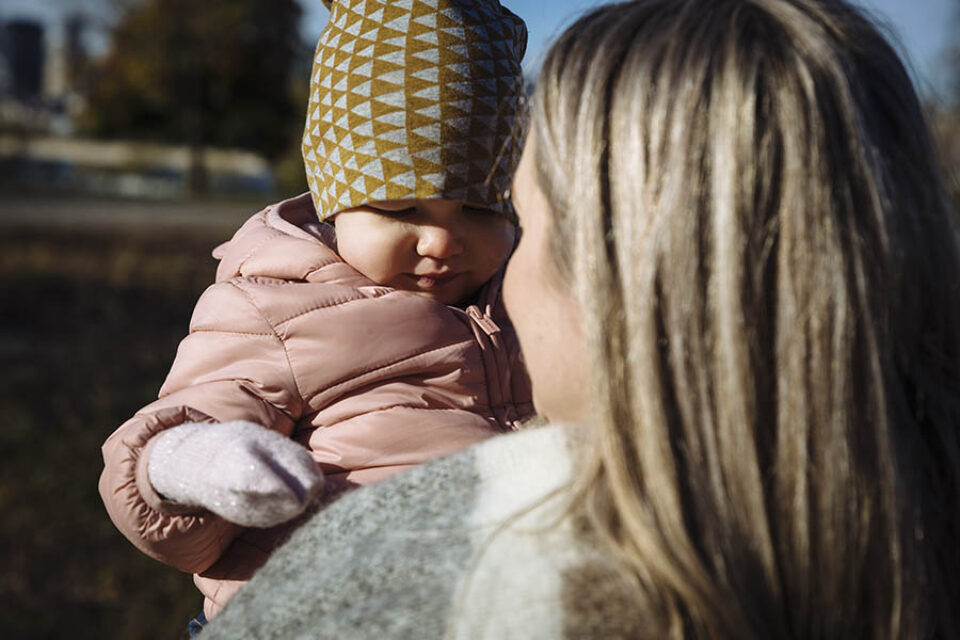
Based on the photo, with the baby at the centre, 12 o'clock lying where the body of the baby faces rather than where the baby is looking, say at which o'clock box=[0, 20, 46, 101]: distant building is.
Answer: The distant building is roughly at 7 o'clock from the baby.

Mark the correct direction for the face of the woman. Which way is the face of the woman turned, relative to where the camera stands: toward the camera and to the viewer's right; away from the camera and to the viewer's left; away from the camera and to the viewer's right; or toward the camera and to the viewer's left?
away from the camera and to the viewer's left

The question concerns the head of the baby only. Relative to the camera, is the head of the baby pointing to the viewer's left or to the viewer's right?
to the viewer's right

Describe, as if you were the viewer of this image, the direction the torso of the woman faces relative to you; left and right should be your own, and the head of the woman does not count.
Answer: facing away from the viewer and to the left of the viewer
